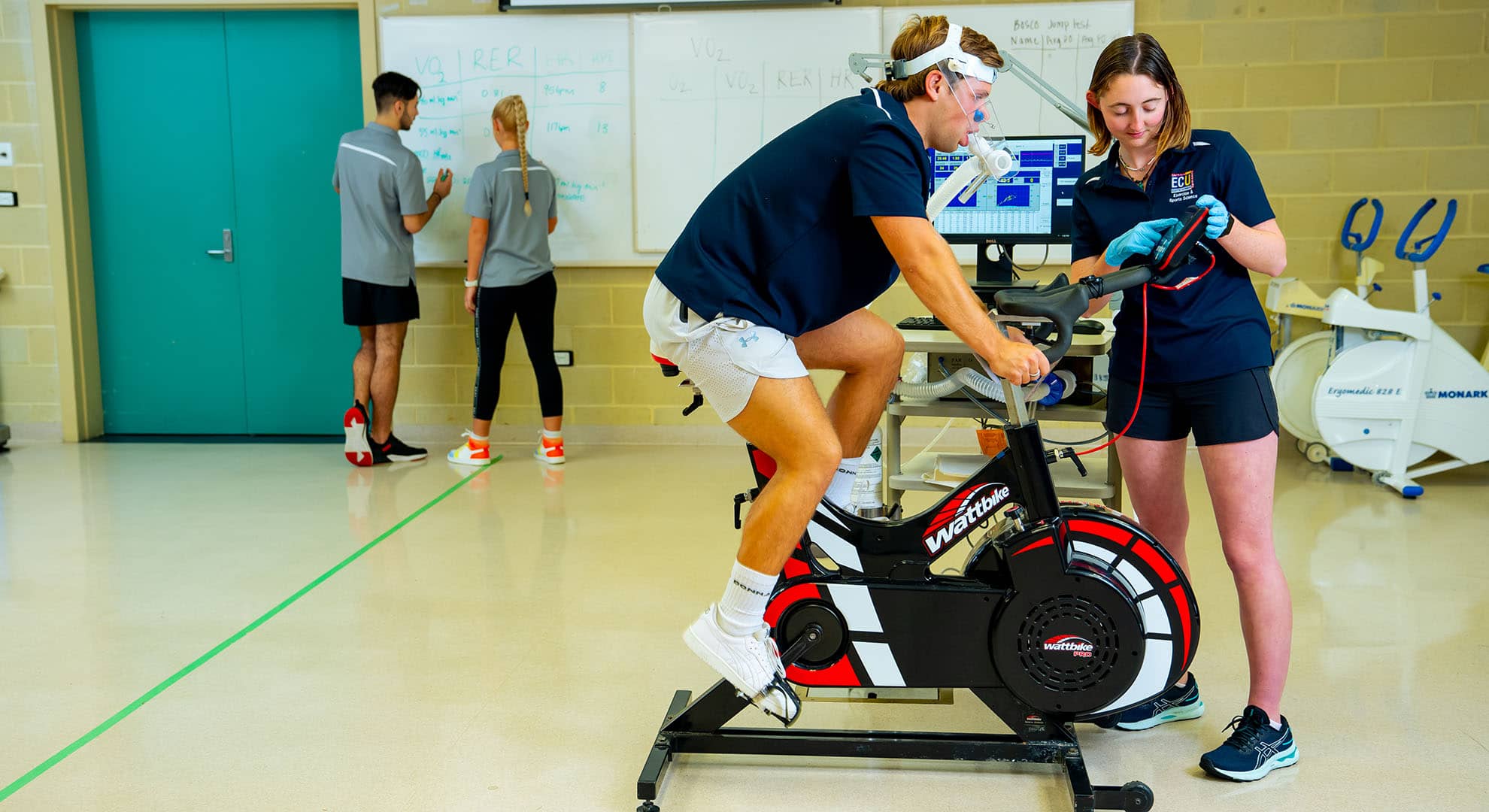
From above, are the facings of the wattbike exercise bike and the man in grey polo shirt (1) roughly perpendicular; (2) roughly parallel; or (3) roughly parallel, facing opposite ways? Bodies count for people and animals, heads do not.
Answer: roughly perpendicular

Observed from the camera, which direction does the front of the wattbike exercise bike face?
facing to the right of the viewer

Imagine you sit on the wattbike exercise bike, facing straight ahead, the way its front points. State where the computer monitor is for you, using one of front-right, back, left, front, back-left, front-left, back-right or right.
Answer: left

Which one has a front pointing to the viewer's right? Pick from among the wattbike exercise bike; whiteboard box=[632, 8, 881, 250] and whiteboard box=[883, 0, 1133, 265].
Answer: the wattbike exercise bike

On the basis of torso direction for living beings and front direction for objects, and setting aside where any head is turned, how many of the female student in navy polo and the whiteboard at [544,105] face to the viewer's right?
0

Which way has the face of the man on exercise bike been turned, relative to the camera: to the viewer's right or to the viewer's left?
to the viewer's right

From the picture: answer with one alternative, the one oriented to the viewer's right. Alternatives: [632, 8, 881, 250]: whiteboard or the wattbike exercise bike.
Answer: the wattbike exercise bike

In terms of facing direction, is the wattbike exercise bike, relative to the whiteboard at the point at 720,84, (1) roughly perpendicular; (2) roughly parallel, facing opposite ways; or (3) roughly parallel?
roughly perpendicular

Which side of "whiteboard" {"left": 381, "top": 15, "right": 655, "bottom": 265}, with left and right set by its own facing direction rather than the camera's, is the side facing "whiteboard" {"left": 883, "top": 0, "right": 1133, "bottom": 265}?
left

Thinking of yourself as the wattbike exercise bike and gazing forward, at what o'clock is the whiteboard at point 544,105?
The whiteboard is roughly at 8 o'clock from the wattbike exercise bike.

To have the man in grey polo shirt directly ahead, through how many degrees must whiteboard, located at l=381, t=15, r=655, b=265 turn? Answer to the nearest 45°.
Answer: approximately 90° to its right

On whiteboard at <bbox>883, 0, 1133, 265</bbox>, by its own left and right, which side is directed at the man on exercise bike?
front

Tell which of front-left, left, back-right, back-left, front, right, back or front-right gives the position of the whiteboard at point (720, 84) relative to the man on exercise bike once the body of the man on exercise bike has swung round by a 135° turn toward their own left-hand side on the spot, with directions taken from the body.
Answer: front-right

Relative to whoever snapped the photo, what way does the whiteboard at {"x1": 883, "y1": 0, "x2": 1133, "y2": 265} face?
facing the viewer

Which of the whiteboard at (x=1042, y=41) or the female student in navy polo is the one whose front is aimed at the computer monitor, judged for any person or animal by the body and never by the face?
the whiteboard

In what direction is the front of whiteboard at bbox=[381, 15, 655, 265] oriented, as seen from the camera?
facing the viewer

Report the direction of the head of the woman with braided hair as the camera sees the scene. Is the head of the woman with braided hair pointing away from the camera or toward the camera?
away from the camera

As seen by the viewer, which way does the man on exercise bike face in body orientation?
to the viewer's right
